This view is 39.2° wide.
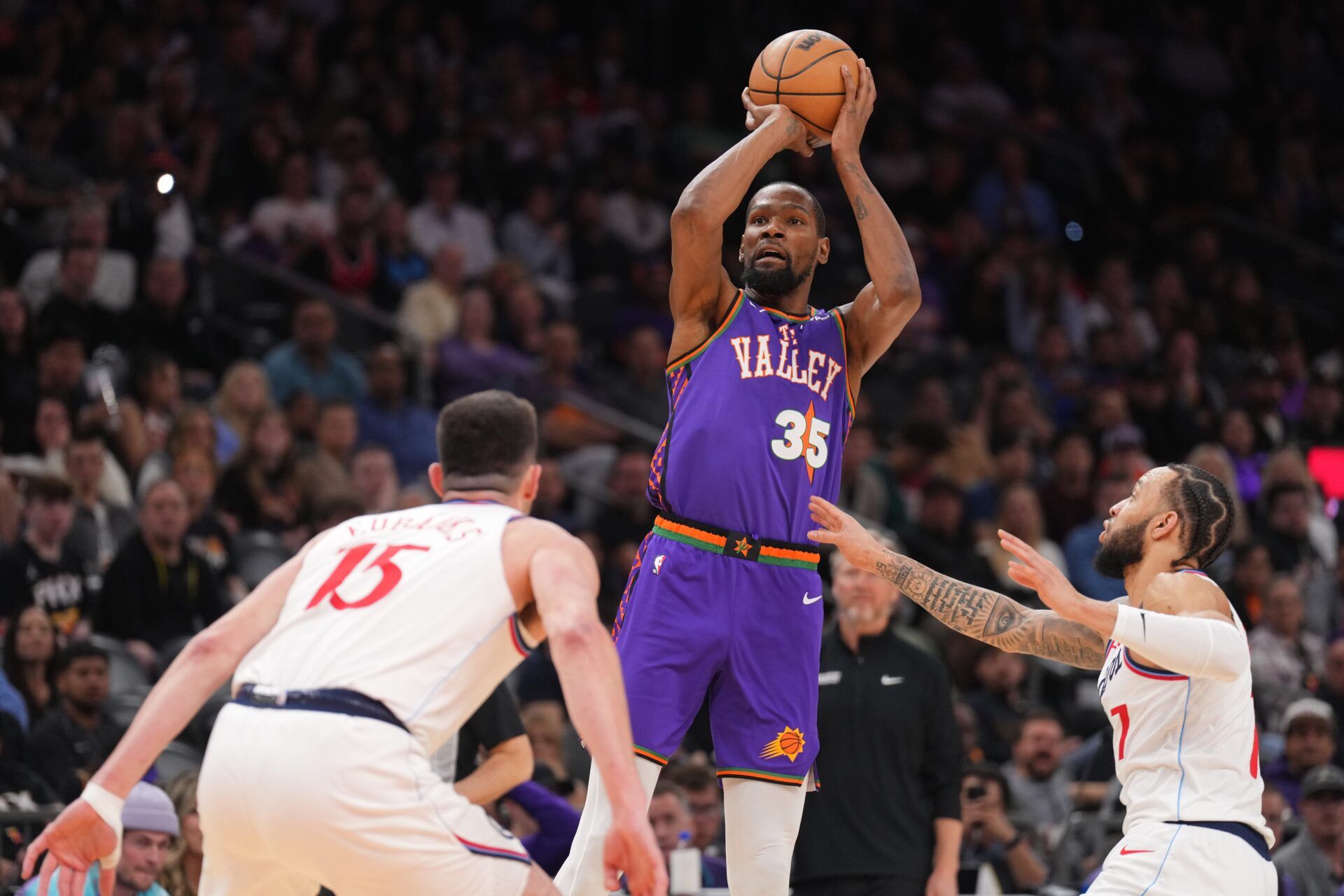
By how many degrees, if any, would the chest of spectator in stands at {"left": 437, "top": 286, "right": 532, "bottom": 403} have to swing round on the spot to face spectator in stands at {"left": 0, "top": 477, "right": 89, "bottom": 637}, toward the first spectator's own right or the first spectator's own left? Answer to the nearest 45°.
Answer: approximately 45° to the first spectator's own right

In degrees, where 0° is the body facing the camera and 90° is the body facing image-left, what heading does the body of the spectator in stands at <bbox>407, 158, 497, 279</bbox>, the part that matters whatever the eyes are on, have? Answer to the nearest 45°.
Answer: approximately 0°

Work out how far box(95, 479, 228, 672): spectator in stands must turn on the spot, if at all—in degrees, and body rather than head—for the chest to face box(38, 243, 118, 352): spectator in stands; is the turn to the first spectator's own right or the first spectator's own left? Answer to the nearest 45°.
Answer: approximately 180°

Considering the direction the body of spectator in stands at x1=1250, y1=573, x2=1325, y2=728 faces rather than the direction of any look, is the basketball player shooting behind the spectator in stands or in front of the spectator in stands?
in front

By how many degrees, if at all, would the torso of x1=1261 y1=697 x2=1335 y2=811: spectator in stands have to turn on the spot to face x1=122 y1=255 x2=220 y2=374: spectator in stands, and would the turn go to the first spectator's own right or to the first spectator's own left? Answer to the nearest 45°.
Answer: approximately 90° to the first spectator's own right

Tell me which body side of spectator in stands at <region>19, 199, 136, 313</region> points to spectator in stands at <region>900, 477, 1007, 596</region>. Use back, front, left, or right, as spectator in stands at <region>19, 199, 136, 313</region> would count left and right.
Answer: left
